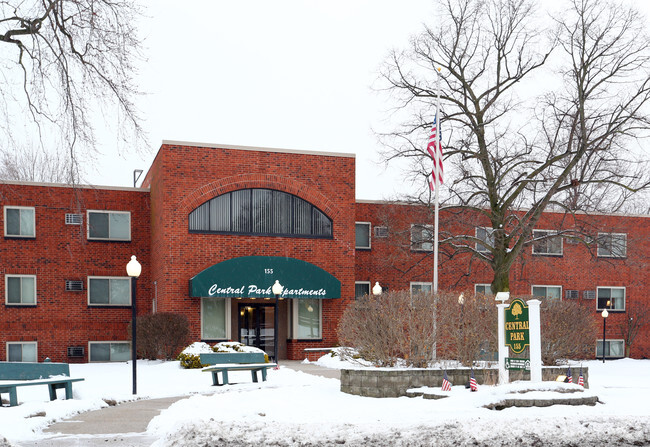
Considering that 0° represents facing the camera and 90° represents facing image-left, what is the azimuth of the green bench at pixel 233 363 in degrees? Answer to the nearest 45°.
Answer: approximately 315°

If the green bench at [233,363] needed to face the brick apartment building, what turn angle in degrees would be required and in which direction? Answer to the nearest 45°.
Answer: approximately 135° to its left

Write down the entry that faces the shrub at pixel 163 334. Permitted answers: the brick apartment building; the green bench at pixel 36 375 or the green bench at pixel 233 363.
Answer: the brick apartment building

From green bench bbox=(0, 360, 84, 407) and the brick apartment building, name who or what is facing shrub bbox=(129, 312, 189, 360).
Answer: the brick apartment building

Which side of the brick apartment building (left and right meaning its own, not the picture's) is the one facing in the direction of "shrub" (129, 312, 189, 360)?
right

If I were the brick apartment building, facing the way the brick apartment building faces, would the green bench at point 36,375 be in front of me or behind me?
in front

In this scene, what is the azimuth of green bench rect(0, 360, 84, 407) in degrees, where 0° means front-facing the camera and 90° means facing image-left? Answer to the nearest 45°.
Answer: approximately 315°

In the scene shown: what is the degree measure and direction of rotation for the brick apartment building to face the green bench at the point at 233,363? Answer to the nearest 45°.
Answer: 0° — it already faces it

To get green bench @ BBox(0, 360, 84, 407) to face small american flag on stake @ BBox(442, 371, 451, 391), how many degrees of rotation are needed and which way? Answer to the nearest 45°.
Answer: approximately 45° to its left
